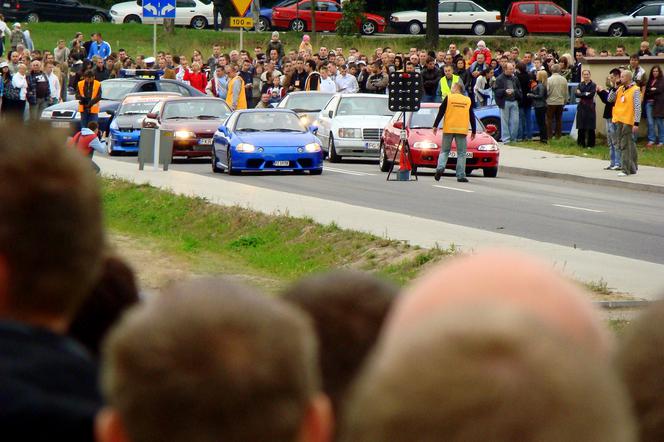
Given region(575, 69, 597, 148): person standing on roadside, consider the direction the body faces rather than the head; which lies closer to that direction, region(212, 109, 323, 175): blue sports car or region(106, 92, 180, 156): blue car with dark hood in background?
the blue sports car

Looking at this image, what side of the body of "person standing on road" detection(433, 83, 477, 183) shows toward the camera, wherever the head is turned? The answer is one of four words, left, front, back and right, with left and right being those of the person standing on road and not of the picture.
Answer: back

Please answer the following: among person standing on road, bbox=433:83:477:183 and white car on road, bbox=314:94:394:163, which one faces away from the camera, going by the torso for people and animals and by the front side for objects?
the person standing on road

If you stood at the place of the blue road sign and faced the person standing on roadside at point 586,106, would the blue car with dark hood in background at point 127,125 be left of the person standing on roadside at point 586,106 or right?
right

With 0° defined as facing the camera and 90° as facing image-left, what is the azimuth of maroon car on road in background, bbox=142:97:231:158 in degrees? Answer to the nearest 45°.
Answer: approximately 315°

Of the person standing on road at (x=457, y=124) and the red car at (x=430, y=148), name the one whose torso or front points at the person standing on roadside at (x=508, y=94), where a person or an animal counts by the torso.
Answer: the person standing on road at (x=457, y=124)

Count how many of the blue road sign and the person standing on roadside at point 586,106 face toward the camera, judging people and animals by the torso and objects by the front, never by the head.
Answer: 2

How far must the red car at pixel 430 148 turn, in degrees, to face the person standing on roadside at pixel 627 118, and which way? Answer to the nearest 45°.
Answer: approximately 45° to its left

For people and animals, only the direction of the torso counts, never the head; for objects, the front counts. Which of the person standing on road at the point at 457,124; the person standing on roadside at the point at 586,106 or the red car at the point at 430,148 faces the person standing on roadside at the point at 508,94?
the person standing on road at the point at 457,124

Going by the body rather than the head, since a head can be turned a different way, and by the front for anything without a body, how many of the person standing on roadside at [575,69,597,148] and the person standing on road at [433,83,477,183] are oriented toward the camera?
1
